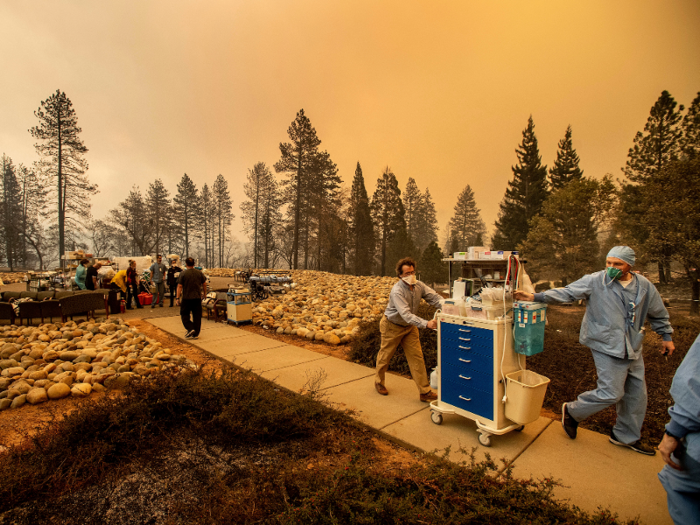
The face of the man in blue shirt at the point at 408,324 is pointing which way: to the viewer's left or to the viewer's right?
to the viewer's right

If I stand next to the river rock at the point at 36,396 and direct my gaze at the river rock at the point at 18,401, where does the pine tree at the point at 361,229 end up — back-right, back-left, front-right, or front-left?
back-right

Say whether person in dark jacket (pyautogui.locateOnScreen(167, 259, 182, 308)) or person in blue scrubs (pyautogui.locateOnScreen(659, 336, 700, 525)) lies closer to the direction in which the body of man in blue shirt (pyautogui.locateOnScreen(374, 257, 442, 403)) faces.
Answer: the person in blue scrubs

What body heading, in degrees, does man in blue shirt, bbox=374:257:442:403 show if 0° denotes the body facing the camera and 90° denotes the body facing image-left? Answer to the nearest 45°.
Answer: approximately 315°

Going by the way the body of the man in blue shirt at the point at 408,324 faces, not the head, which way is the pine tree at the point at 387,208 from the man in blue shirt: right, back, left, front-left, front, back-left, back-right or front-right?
back-left

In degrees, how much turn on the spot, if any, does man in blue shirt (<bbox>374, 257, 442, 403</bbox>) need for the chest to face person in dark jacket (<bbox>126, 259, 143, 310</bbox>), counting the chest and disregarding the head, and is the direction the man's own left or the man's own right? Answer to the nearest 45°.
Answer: approximately 180°

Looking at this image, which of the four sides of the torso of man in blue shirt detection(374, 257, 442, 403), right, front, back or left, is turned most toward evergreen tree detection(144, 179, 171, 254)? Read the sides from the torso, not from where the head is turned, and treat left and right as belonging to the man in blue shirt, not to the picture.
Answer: back
